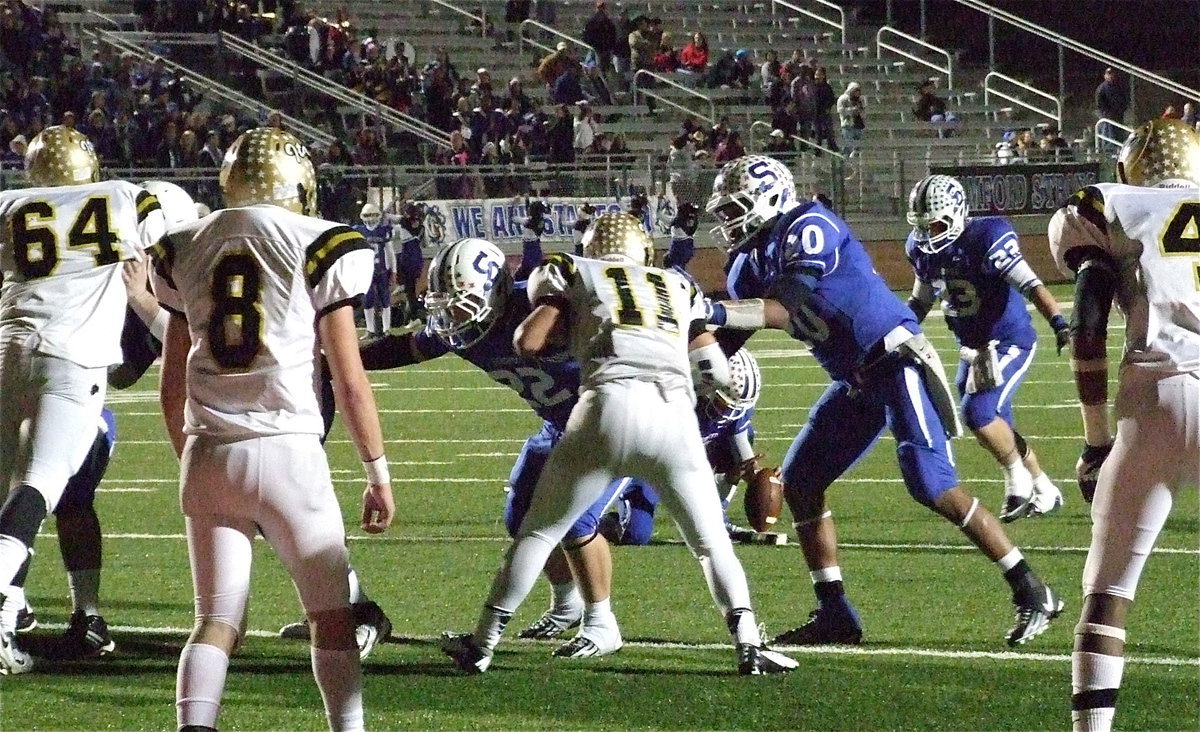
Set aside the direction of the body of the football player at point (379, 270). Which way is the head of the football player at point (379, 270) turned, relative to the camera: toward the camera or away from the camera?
toward the camera

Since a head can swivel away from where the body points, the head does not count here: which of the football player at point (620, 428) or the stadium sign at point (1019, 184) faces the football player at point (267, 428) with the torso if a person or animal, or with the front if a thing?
the stadium sign

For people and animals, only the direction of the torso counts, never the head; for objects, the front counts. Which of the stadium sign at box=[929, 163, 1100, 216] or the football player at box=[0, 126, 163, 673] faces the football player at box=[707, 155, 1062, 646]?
the stadium sign

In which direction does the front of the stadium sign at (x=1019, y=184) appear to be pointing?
toward the camera

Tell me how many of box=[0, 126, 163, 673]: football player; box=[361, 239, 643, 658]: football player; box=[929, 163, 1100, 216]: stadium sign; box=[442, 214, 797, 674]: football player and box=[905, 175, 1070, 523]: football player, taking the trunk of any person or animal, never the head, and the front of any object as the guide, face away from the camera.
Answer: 2

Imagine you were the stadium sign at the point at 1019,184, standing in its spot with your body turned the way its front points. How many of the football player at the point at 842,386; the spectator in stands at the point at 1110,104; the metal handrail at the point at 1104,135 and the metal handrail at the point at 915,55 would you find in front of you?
1

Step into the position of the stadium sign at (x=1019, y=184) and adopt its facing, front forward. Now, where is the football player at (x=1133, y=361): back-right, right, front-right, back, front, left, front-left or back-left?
front

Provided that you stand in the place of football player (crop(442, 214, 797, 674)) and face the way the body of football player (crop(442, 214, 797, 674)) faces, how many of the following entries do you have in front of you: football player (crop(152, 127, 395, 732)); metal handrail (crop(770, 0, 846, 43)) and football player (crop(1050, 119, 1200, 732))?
1

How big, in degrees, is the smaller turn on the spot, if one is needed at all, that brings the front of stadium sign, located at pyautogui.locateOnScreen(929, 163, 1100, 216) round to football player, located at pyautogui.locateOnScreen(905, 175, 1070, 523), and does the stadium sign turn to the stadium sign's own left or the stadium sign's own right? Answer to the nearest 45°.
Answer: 0° — it already faces them

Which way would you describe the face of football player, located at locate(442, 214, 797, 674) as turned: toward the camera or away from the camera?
away from the camera

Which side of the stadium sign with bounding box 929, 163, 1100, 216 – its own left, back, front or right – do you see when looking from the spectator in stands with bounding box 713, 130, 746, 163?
right

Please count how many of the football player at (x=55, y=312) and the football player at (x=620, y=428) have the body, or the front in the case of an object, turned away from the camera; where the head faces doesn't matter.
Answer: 2

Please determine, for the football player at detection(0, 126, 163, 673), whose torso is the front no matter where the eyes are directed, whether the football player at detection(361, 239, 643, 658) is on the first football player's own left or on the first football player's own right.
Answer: on the first football player's own right

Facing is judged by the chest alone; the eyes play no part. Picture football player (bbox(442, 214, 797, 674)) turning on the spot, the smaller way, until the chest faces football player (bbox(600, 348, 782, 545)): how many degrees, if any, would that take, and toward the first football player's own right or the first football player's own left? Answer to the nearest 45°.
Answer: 0° — they already face them

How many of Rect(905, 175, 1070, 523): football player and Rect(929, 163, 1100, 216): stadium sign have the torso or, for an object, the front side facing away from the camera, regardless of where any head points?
0

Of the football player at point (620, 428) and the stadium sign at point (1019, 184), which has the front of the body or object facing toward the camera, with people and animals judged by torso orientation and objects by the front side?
the stadium sign

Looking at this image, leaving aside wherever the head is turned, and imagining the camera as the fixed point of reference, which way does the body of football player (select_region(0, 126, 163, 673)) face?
away from the camera

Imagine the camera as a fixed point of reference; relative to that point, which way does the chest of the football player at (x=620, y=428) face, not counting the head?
away from the camera

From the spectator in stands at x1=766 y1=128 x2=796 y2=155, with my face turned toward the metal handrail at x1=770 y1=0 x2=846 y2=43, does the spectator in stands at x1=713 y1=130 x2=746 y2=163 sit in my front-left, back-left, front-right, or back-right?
back-left
